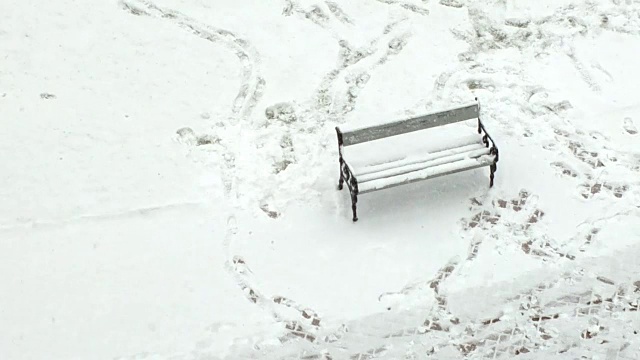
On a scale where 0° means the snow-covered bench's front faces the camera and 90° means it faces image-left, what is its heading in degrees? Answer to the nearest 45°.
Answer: approximately 0°
